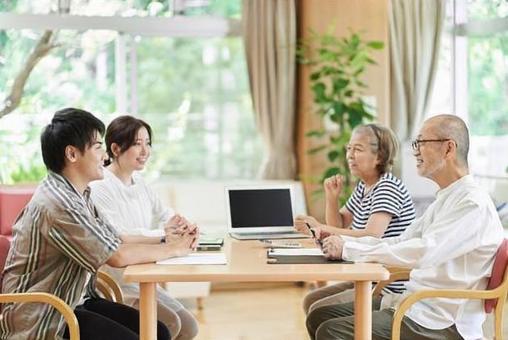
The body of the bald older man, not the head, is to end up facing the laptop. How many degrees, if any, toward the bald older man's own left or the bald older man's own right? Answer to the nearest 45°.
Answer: approximately 45° to the bald older man's own right

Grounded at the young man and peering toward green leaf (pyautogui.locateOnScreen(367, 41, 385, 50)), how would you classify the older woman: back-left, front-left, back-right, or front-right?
front-right

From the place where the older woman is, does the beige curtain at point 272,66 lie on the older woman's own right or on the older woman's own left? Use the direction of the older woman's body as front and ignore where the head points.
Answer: on the older woman's own right

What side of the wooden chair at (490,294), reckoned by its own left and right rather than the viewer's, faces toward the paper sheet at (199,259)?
front

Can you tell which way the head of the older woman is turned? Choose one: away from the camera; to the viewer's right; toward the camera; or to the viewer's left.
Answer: to the viewer's left

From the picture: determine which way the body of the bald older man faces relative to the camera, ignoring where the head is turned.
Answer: to the viewer's left

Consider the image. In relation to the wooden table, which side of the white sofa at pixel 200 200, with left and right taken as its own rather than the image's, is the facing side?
front

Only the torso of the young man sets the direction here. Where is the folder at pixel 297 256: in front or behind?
in front

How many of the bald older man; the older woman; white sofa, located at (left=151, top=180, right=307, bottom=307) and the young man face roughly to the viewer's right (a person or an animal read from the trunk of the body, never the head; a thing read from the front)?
1

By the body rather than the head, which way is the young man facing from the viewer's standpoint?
to the viewer's right

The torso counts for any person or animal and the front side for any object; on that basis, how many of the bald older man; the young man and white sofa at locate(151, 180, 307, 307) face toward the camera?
1

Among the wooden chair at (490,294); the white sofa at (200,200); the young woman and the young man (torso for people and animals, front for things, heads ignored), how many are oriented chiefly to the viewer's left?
1

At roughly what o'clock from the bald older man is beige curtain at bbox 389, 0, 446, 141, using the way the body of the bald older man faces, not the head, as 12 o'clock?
The beige curtain is roughly at 3 o'clock from the bald older man.

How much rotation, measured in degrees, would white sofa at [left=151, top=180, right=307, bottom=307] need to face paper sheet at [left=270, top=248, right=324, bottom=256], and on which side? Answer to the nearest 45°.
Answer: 0° — it already faces it

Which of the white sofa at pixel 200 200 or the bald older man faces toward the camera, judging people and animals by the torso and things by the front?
the white sofa

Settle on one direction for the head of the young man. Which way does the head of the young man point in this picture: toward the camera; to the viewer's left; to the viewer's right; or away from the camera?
to the viewer's right

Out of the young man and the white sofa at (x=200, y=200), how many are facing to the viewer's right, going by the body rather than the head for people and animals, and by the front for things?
1

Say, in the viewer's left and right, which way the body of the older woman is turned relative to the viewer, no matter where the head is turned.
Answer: facing the viewer and to the left of the viewer

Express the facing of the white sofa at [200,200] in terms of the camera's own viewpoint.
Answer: facing the viewer

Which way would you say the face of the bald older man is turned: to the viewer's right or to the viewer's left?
to the viewer's left
